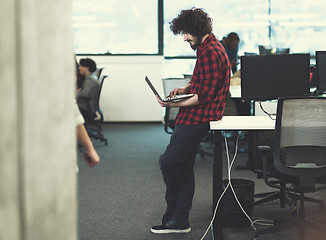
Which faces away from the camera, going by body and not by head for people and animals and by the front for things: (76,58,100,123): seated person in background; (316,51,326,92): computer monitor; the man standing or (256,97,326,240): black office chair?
the black office chair

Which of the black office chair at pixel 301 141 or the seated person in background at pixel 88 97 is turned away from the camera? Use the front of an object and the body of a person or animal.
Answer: the black office chair

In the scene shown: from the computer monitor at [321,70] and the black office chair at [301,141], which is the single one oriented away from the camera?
the black office chair

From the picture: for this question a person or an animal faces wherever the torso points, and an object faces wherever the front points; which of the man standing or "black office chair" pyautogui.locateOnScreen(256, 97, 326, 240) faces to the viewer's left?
the man standing

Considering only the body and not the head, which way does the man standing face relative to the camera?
to the viewer's left

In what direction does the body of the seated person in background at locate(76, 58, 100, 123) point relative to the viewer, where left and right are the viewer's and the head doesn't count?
facing to the left of the viewer

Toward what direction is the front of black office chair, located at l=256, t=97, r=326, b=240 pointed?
away from the camera

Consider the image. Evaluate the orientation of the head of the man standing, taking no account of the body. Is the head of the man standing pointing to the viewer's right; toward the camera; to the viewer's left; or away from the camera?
to the viewer's left

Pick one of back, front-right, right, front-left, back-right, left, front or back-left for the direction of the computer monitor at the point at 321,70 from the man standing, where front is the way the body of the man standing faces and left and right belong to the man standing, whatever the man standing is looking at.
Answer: back-right

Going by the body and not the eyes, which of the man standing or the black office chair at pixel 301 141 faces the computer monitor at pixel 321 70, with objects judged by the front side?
the black office chair

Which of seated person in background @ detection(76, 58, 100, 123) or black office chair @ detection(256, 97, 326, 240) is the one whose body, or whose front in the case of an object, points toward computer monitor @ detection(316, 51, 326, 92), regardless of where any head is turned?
the black office chair
